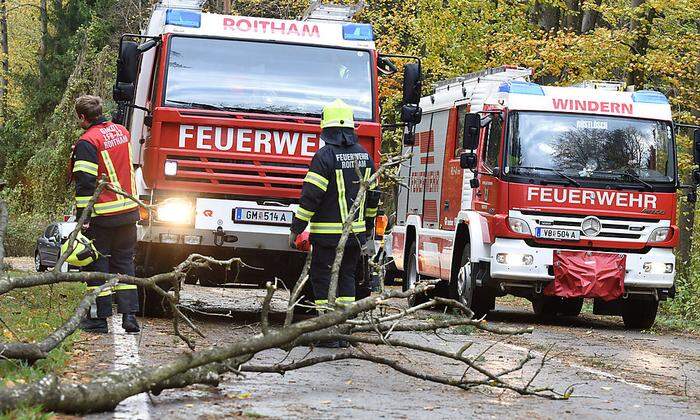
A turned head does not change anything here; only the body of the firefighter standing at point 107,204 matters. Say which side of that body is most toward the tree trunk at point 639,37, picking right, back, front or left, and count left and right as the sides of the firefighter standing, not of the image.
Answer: right

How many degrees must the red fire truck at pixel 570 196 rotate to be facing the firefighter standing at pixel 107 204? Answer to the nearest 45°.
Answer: approximately 90° to its right

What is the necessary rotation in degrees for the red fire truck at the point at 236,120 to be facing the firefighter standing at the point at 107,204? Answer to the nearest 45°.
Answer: approximately 45° to its right

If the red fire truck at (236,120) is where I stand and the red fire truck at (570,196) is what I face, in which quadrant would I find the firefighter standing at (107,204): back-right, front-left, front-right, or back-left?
back-right

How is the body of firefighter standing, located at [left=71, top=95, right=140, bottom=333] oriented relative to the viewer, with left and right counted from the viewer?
facing away from the viewer and to the left of the viewer

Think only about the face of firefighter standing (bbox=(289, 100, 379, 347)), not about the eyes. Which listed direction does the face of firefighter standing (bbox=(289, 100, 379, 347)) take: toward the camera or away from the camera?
away from the camera

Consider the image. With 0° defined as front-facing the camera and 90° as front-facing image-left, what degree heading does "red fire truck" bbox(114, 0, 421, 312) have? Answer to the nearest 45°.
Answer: approximately 0°

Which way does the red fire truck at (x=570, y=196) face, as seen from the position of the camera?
facing the viewer and to the right of the viewer

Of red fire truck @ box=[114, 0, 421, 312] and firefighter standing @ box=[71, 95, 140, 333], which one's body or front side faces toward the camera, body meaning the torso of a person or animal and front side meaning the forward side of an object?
the red fire truck

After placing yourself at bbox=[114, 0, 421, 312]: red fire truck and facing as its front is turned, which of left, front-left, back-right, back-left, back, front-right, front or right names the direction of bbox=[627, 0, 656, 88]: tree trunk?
back-left

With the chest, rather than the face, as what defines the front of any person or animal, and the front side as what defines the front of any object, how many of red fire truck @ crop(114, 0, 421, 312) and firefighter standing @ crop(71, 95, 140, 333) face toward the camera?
1

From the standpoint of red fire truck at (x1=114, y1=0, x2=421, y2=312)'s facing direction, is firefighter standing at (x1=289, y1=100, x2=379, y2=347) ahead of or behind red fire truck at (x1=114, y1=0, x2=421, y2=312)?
ahead
